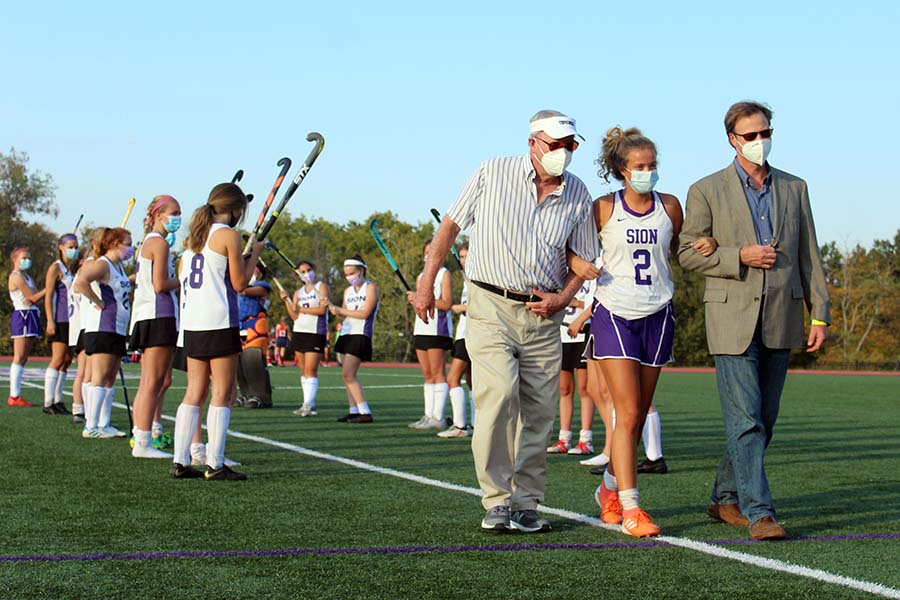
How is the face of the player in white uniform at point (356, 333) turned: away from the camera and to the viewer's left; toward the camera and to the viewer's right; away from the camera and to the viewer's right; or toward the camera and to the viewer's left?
toward the camera and to the viewer's left

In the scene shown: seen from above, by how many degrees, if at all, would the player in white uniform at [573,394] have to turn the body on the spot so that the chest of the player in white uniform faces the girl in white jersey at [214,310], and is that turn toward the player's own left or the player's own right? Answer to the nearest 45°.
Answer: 0° — they already face them

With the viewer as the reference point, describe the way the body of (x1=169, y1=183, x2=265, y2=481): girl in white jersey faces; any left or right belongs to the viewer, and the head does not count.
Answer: facing away from the viewer and to the right of the viewer

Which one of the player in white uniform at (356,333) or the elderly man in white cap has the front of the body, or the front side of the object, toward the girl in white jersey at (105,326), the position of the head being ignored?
the player in white uniform

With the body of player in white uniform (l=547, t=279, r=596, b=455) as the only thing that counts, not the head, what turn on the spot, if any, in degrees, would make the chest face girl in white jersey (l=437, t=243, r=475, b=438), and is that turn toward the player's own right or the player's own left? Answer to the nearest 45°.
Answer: approximately 90° to the player's own right

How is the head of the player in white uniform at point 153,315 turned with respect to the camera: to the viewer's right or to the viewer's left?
to the viewer's right

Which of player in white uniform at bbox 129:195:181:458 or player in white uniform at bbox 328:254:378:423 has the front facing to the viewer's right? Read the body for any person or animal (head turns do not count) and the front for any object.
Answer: player in white uniform at bbox 129:195:181:458

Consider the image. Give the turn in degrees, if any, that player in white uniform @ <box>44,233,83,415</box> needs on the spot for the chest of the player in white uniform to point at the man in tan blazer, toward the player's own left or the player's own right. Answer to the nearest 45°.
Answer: approximately 45° to the player's own right

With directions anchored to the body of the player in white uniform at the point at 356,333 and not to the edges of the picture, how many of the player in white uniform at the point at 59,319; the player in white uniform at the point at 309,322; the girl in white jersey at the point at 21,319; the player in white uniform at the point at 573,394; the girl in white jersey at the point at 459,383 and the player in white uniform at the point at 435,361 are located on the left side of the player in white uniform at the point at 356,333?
3

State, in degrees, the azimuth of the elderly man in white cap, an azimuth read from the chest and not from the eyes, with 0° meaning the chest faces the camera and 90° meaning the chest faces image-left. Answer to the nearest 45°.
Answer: approximately 315°

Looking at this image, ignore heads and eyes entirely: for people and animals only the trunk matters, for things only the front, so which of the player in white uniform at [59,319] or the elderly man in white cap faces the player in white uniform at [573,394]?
the player in white uniform at [59,319]

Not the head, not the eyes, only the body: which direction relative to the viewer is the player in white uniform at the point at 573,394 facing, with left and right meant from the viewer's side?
facing the viewer and to the left of the viewer

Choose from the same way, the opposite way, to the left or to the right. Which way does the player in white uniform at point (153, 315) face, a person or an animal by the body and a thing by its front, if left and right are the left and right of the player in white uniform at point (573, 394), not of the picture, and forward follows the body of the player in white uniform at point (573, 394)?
the opposite way

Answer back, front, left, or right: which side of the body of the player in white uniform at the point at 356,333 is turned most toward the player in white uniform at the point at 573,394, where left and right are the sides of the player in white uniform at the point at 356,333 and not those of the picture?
left
